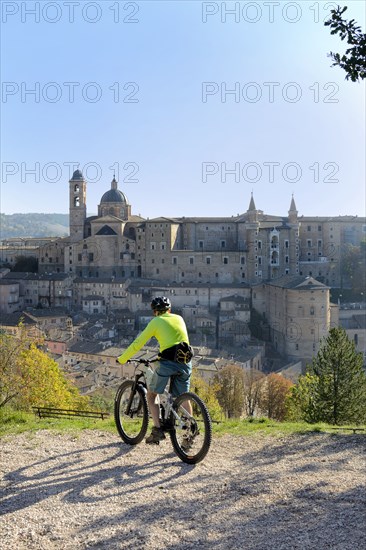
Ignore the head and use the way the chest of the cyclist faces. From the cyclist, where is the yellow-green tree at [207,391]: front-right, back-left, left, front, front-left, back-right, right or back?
front-right

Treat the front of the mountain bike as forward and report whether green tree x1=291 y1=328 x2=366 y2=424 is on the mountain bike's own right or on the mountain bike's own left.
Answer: on the mountain bike's own right

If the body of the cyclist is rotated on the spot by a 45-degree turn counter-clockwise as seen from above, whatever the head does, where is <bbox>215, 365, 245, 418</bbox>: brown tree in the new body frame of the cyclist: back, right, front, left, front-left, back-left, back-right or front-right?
right

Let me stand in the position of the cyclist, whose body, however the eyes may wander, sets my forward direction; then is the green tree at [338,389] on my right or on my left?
on my right

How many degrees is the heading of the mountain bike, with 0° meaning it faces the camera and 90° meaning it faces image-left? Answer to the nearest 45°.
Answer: approximately 135°

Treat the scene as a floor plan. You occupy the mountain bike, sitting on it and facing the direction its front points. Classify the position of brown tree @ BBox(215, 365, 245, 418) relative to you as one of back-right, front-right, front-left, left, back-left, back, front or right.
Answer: front-right
